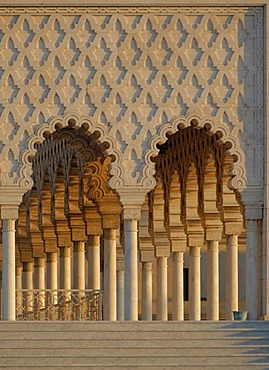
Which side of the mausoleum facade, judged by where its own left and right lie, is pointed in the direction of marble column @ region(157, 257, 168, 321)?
back

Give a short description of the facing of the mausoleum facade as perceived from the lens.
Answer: facing the viewer

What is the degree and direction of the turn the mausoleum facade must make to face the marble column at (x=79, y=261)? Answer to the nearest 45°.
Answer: approximately 180°

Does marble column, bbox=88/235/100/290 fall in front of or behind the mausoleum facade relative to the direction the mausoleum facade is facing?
behind

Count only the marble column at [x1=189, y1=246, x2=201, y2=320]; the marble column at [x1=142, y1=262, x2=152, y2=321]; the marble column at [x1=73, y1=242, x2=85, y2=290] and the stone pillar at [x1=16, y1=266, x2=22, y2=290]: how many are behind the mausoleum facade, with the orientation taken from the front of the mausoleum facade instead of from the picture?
4

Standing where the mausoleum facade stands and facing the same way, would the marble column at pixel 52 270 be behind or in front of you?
behind
